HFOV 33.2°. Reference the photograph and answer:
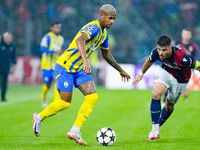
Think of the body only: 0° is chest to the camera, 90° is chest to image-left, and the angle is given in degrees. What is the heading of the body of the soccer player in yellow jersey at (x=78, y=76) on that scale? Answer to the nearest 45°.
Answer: approximately 315°

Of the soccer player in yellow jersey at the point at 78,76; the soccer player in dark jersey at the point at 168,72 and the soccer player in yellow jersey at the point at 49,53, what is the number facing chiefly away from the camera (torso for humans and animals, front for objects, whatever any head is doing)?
0

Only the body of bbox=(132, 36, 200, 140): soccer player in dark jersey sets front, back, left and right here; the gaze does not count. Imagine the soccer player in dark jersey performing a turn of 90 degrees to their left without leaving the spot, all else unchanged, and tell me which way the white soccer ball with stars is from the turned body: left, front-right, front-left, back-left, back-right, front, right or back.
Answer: right

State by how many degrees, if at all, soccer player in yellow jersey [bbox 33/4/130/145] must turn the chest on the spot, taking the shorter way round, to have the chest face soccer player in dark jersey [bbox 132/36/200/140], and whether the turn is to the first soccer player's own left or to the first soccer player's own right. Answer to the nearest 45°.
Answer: approximately 45° to the first soccer player's own left

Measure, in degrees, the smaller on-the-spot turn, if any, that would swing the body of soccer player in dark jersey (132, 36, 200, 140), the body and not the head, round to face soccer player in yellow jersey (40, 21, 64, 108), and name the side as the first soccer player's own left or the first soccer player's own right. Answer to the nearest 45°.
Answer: approximately 90° to the first soccer player's own right

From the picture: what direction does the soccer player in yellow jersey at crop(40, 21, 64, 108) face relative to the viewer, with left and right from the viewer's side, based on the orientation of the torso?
facing the viewer and to the right of the viewer

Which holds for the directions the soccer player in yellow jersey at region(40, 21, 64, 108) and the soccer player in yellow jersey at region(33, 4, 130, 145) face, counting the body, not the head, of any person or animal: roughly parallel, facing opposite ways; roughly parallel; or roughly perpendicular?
roughly parallel

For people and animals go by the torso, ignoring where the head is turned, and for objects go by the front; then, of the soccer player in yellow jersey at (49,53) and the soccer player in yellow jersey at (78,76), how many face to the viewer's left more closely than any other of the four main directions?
0

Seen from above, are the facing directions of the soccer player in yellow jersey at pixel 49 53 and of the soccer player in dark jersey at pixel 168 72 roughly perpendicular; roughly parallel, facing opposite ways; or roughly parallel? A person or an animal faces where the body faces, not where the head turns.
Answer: roughly perpendicular

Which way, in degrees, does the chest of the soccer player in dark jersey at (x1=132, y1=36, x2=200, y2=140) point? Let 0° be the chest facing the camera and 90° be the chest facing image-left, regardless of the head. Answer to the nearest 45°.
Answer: approximately 45°

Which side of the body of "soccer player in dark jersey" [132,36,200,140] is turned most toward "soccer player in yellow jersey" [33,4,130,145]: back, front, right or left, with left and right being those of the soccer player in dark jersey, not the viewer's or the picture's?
front
